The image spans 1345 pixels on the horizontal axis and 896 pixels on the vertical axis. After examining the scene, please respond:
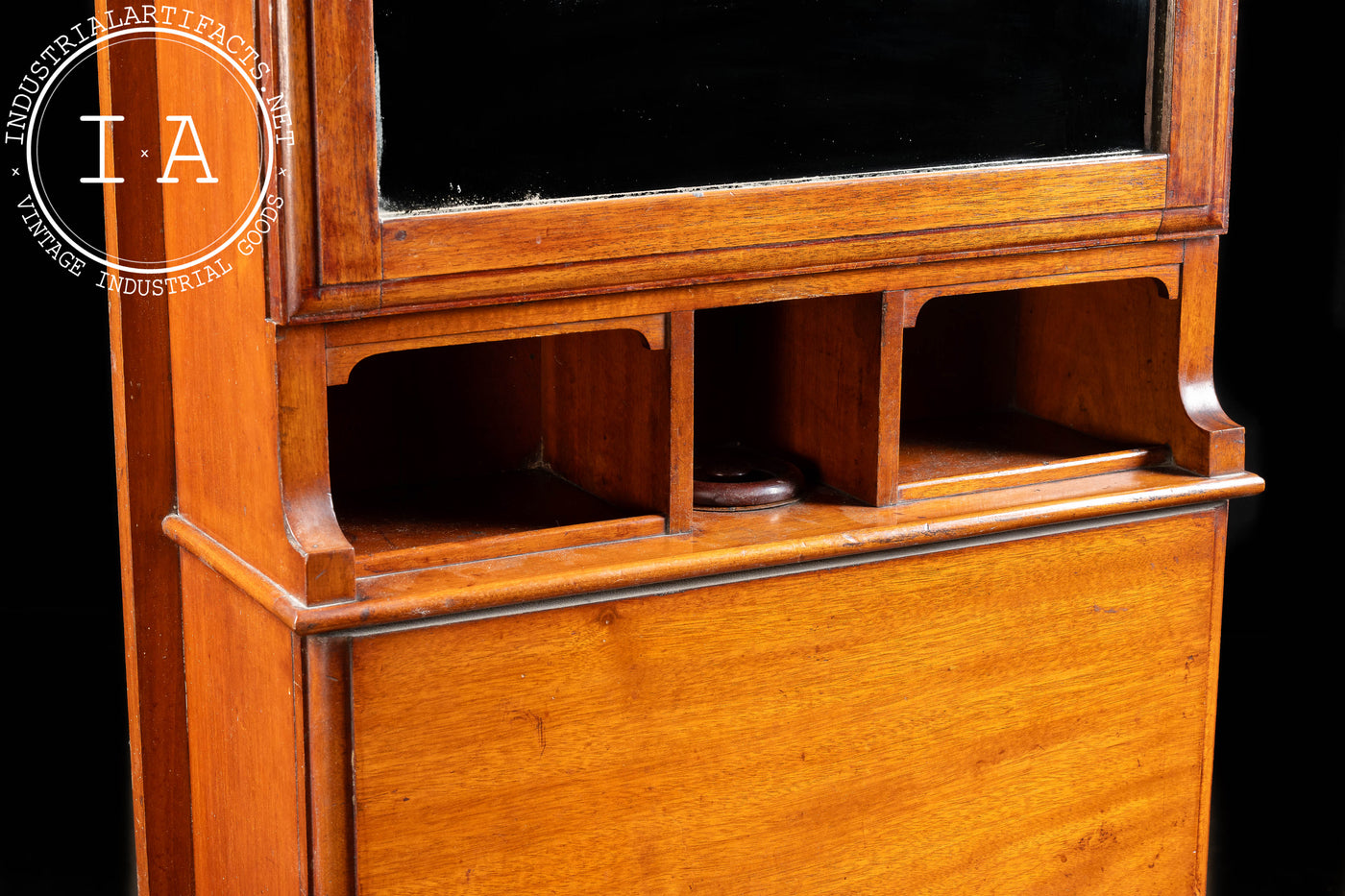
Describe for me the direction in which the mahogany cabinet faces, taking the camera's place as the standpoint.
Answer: facing the viewer and to the right of the viewer
